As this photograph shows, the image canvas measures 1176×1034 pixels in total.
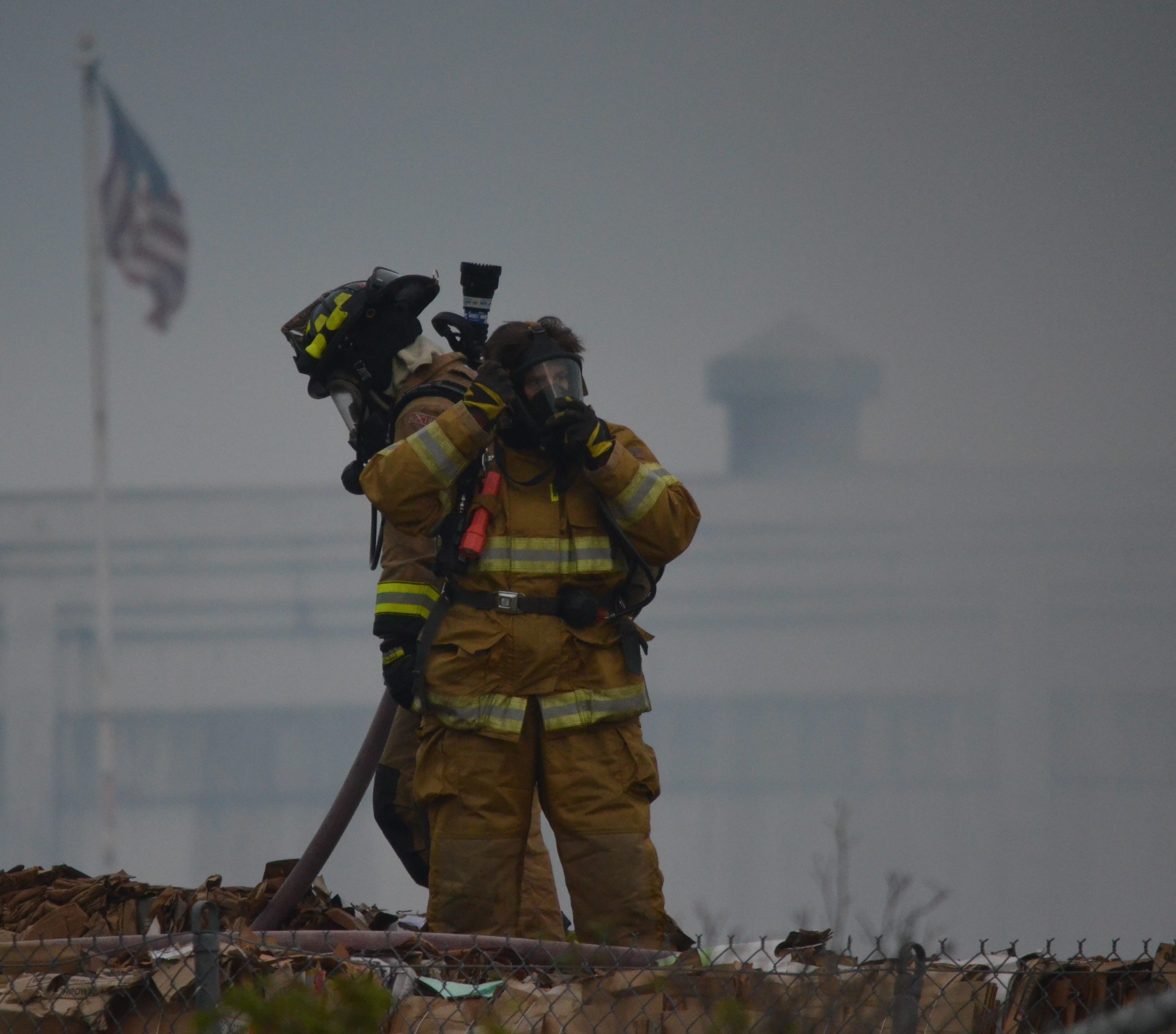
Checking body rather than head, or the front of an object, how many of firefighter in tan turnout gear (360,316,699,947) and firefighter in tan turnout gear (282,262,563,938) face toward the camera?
1

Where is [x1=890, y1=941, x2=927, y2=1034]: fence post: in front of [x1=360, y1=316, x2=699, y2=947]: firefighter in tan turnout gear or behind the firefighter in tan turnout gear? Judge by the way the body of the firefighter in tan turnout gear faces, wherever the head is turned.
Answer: in front

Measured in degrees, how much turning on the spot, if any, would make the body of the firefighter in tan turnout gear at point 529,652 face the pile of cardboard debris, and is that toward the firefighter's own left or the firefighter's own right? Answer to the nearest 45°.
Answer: approximately 135° to the firefighter's own right

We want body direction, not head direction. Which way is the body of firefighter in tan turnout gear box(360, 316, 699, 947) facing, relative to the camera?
toward the camera

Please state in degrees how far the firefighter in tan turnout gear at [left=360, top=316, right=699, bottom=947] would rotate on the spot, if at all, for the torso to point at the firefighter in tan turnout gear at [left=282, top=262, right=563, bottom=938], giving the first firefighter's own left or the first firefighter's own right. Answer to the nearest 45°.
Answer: approximately 135° to the first firefighter's own right

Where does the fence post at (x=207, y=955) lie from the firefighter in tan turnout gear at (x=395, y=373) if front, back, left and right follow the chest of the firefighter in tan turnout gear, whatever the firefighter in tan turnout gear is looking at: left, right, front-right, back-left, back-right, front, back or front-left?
left
